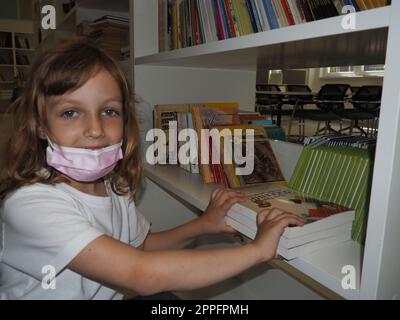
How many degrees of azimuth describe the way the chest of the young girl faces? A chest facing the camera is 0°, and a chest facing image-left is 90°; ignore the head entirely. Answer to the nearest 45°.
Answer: approximately 315°

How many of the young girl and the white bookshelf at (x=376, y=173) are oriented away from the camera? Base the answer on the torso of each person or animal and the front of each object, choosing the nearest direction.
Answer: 0

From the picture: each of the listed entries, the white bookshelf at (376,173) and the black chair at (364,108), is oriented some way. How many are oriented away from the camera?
0

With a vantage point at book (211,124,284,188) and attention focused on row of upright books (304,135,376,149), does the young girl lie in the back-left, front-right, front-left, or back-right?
back-right

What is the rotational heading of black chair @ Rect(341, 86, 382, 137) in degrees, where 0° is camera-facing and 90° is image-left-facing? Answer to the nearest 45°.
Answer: approximately 45°

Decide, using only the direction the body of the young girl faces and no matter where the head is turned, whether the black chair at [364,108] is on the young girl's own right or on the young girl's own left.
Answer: on the young girl's own left

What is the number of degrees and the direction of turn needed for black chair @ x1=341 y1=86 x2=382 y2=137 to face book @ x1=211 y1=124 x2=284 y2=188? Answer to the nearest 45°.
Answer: approximately 45° to its left

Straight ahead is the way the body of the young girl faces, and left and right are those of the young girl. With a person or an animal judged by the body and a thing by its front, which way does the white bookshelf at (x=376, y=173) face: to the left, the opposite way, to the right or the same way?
to the right

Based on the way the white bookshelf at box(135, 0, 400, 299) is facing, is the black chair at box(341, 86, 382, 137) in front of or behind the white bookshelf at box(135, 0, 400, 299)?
behind
